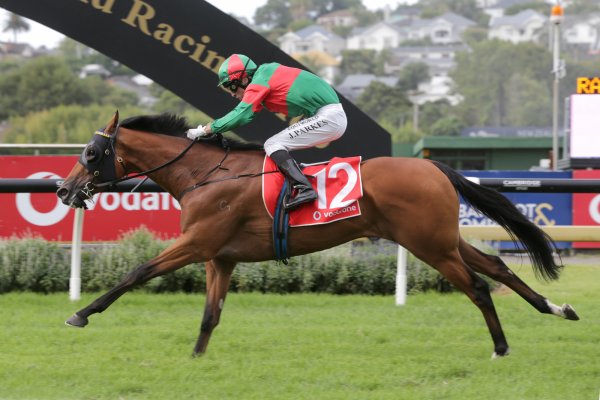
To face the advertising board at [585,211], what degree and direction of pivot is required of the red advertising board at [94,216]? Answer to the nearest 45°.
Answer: approximately 90° to its left

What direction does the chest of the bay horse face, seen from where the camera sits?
to the viewer's left

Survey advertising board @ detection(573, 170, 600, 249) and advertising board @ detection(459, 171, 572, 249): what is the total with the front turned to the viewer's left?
0

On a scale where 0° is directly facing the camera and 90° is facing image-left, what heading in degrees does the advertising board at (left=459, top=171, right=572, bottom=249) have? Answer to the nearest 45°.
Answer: approximately 0°

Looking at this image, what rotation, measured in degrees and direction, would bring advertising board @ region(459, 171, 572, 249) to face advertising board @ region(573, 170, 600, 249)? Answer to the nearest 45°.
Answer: approximately 90° to its left

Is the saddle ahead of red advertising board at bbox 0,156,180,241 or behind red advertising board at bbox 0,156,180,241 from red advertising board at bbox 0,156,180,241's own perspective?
ahead

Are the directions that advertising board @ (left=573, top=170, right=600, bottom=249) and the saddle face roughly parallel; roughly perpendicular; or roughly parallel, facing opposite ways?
roughly perpendicular

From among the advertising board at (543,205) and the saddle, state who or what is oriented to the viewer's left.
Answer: the saddle

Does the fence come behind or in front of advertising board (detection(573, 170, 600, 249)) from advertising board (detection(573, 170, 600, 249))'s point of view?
in front

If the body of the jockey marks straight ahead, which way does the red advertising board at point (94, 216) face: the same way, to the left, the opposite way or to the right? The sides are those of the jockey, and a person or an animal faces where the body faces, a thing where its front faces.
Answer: to the left

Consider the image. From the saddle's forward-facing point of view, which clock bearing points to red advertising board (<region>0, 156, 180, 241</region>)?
The red advertising board is roughly at 2 o'clock from the saddle.

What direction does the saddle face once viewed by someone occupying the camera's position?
facing to the left of the viewer
